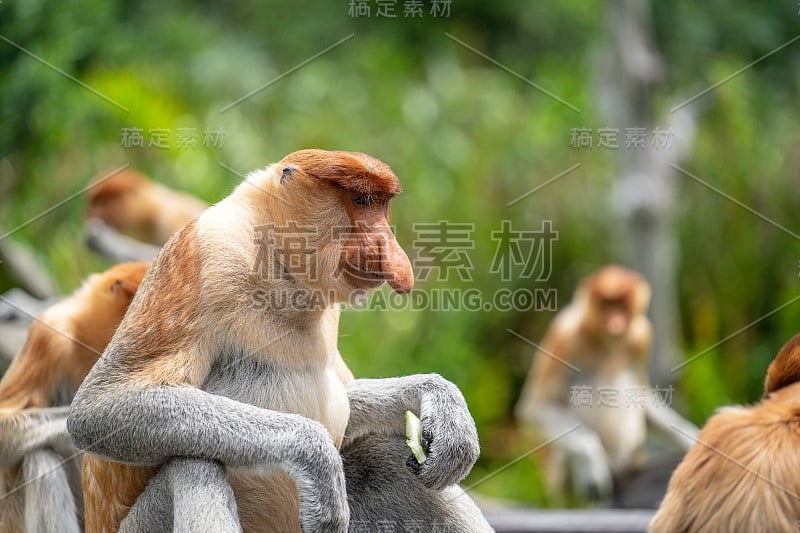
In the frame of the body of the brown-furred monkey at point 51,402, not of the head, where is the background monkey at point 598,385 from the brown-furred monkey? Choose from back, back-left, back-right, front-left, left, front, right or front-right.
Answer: front-left

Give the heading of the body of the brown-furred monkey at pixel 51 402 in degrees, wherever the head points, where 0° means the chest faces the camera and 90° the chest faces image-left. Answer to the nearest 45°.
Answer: approximately 270°

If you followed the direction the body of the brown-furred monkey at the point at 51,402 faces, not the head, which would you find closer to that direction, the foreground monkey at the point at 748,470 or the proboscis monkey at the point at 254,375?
the foreground monkey

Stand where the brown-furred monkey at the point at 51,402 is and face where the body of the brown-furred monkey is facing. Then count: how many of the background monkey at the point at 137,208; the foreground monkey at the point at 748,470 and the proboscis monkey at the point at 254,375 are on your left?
1

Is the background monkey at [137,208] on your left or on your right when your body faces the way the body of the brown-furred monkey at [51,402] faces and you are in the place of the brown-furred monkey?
on your left

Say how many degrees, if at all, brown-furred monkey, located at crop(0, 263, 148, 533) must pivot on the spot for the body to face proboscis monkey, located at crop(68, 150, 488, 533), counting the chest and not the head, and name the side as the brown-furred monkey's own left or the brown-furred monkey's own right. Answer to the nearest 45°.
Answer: approximately 45° to the brown-furred monkey's own right

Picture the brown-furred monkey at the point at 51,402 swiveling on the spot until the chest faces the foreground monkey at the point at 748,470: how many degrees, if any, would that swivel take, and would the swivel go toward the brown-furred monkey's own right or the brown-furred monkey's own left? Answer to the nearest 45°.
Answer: approximately 45° to the brown-furred monkey's own right
